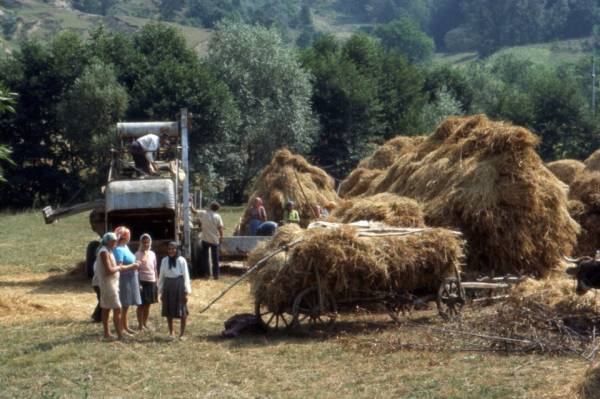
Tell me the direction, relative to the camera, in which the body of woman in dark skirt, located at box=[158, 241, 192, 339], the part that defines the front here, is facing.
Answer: toward the camera

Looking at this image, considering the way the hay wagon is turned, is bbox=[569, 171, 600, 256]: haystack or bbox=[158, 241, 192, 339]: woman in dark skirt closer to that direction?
the haystack

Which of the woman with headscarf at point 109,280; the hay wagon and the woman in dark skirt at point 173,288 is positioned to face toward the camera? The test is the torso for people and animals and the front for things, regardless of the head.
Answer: the woman in dark skirt

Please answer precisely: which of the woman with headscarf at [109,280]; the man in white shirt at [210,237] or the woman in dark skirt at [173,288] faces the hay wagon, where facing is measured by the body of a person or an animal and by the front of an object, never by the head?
the woman with headscarf

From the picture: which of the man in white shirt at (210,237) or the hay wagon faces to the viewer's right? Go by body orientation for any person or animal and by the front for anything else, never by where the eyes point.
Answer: the hay wagon

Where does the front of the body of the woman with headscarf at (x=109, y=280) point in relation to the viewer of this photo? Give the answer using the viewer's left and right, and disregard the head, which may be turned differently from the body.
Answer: facing to the right of the viewer

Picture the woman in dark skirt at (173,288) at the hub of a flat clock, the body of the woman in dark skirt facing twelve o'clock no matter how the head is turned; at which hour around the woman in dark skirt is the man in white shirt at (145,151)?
The man in white shirt is roughly at 6 o'clock from the woman in dark skirt.

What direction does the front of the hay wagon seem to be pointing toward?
to the viewer's right

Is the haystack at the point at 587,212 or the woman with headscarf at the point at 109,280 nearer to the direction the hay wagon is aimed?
the haystack

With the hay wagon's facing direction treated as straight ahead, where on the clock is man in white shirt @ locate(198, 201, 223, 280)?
The man in white shirt is roughly at 8 o'clock from the hay wagon.

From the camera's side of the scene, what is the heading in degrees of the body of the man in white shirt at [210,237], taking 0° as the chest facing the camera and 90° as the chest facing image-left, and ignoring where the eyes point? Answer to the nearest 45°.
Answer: approximately 180°

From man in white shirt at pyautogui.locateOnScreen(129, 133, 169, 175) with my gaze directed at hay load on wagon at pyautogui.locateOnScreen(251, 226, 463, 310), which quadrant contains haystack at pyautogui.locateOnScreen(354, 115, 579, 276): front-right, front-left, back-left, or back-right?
front-left

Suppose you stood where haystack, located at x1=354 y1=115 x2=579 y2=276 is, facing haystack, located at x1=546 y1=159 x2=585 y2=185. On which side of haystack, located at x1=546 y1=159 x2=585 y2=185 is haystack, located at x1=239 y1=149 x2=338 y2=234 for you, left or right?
left
